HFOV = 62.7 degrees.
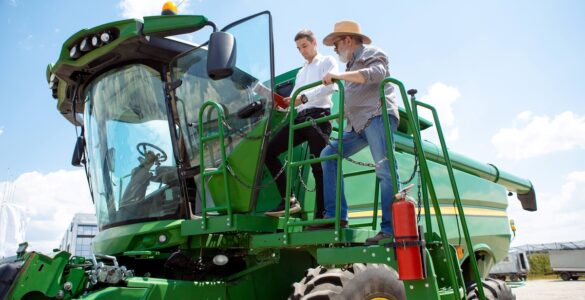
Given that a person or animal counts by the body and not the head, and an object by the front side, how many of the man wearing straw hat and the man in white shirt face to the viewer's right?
0

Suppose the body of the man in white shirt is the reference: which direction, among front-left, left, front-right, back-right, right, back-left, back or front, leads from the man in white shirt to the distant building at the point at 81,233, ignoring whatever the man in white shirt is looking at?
right

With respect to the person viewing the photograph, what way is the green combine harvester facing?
facing the viewer and to the left of the viewer

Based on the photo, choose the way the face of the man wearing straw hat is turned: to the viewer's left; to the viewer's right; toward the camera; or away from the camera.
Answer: to the viewer's left

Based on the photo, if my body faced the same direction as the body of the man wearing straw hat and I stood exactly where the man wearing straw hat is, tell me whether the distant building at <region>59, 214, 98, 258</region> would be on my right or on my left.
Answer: on my right

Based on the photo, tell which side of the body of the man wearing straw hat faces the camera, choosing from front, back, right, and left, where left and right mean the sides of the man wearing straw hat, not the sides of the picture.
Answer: left
